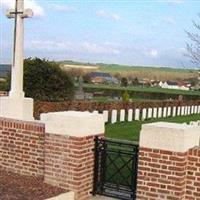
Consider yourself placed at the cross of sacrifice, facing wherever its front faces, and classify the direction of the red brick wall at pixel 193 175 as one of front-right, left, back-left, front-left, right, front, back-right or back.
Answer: left

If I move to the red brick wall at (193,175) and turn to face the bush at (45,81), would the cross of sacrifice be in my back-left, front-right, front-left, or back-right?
front-left

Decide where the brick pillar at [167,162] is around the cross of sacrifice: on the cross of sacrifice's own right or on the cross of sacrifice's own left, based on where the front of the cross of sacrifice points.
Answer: on the cross of sacrifice's own left

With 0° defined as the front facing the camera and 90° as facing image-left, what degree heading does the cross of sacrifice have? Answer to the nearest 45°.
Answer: approximately 45°

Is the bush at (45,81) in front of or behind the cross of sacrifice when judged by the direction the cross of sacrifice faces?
behind

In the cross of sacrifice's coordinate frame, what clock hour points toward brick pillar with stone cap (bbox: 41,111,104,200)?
The brick pillar with stone cap is roughly at 10 o'clock from the cross of sacrifice.
